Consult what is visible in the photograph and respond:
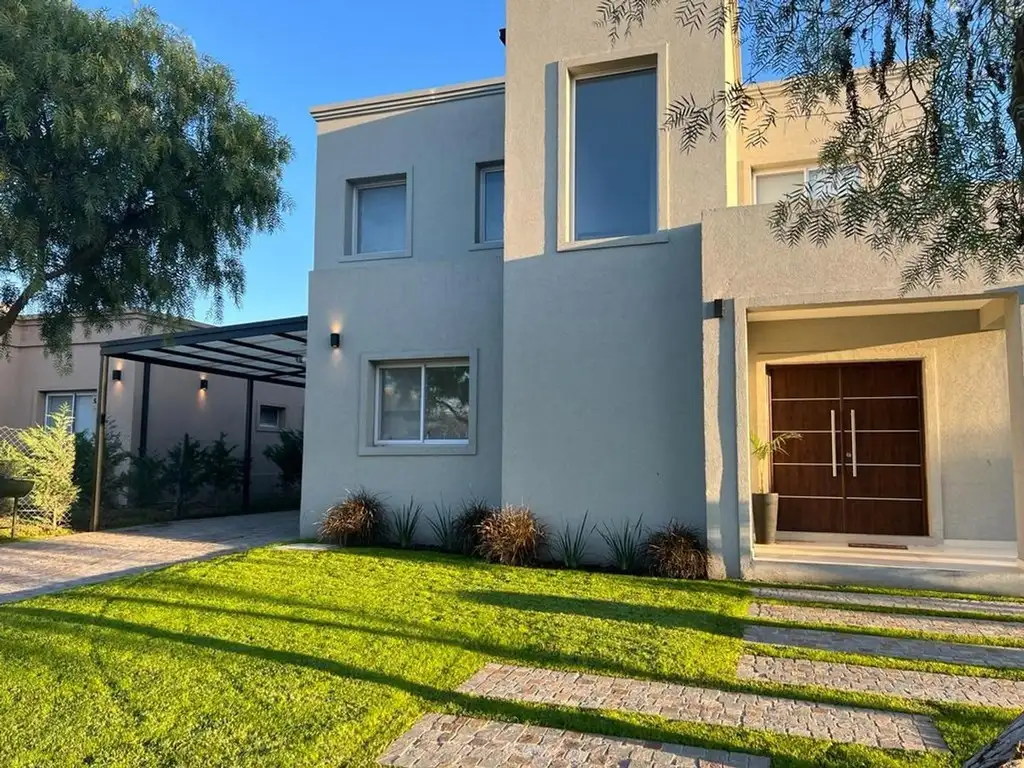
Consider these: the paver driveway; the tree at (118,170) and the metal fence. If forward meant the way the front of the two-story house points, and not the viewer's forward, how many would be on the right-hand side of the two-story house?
3

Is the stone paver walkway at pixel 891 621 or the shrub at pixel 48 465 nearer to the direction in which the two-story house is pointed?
the stone paver walkway

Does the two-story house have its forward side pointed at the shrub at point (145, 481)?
no

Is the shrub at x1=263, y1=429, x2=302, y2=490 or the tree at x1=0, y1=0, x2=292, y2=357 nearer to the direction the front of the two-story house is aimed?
the tree

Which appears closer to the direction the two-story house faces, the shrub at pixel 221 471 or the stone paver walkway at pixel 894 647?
the stone paver walkway

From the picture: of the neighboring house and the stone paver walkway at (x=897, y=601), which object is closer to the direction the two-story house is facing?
the stone paver walkway

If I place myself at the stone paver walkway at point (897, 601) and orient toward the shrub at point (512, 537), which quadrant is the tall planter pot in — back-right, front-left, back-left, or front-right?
front-right

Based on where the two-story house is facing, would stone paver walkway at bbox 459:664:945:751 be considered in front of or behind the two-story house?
in front

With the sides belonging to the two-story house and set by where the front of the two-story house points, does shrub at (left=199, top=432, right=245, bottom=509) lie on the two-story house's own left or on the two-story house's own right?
on the two-story house's own right

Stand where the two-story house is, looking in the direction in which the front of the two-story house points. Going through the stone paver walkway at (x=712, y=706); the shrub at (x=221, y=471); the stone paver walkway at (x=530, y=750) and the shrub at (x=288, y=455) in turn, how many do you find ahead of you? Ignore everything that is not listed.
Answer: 2

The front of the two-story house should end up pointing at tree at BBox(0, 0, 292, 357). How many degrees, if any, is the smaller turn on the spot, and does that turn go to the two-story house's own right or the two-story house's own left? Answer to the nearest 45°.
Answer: approximately 90° to the two-story house's own right

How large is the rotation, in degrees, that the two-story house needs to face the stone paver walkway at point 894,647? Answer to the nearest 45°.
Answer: approximately 45° to its left

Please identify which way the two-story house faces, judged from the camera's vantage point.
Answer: facing the viewer

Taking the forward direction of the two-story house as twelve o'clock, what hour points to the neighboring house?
The neighboring house is roughly at 4 o'clock from the two-story house.

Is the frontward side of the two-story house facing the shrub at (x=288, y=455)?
no

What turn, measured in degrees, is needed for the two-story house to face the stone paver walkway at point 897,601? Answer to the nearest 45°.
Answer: approximately 45° to its left

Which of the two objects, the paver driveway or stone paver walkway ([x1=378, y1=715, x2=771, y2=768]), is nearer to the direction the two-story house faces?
the stone paver walkway

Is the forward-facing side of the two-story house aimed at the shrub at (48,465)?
no

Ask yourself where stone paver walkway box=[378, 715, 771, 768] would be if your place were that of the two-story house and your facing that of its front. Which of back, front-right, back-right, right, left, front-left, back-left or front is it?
front

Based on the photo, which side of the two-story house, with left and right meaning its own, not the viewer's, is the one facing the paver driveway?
right

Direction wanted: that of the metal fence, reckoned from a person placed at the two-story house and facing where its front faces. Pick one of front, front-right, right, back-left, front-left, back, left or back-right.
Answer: right
